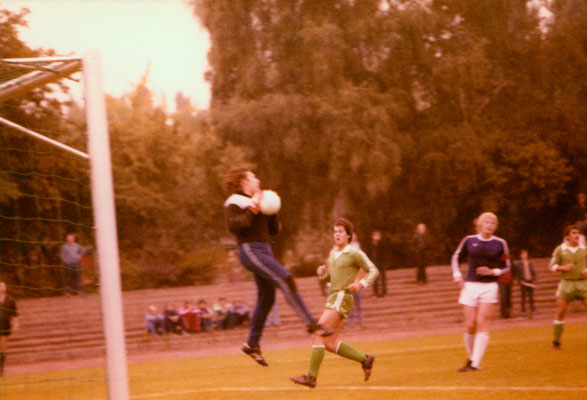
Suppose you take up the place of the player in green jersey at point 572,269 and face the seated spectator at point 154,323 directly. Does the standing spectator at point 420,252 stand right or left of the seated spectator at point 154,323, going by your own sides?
right

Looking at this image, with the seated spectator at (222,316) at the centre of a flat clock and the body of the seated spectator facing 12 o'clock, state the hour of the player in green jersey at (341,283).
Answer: The player in green jersey is roughly at 12 o'clock from the seated spectator.

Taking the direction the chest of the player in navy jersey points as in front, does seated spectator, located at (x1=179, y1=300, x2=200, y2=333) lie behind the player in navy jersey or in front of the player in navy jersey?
behind

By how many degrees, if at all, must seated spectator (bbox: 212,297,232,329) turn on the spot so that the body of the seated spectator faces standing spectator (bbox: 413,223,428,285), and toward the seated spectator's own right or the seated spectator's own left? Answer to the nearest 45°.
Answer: approximately 135° to the seated spectator's own left

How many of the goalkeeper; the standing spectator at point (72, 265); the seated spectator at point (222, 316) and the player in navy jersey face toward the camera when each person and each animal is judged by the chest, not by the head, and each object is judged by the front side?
3

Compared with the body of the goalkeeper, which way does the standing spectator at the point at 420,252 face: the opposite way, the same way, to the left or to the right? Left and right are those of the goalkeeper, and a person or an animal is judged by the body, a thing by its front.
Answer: to the right

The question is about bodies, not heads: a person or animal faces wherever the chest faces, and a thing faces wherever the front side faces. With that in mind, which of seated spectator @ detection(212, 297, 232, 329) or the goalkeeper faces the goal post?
the seated spectator
